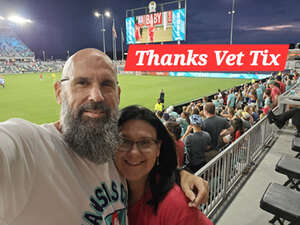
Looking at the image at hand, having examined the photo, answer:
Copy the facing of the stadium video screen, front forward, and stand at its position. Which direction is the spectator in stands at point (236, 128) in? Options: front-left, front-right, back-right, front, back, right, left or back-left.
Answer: front-left

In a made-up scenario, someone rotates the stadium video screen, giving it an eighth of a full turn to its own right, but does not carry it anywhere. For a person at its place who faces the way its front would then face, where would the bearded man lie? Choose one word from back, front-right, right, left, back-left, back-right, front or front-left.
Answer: left
